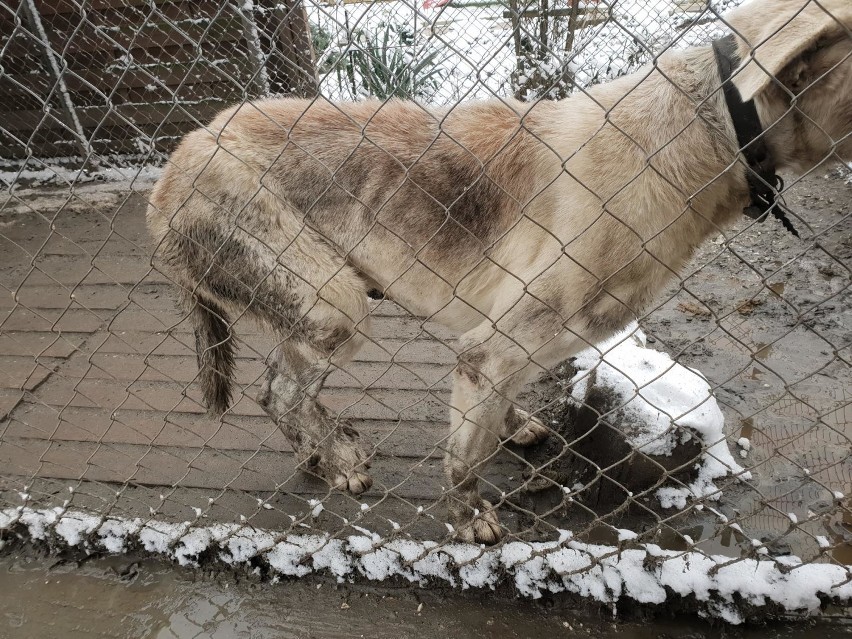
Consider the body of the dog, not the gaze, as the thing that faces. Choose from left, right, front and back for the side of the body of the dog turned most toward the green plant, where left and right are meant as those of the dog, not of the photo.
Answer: left

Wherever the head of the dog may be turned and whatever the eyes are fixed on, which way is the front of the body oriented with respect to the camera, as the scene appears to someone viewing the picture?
to the viewer's right
